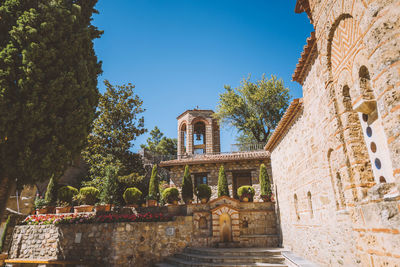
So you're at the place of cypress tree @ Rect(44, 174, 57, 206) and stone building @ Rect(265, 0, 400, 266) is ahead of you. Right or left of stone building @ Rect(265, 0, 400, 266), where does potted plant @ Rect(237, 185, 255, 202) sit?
left

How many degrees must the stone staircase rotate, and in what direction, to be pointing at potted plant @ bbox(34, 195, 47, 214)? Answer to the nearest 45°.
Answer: approximately 90° to its right

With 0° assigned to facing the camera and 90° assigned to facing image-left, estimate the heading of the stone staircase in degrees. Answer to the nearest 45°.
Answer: approximately 0°

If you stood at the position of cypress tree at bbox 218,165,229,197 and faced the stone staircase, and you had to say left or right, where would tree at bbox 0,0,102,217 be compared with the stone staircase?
right

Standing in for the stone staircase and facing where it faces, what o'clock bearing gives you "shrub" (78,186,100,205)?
The shrub is roughly at 4 o'clock from the stone staircase.

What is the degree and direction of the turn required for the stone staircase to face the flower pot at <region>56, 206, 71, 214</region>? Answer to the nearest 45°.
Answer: approximately 90° to its right

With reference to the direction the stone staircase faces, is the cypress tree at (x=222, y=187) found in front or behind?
behind

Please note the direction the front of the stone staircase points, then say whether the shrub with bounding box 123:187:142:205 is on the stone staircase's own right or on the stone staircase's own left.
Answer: on the stone staircase's own right
